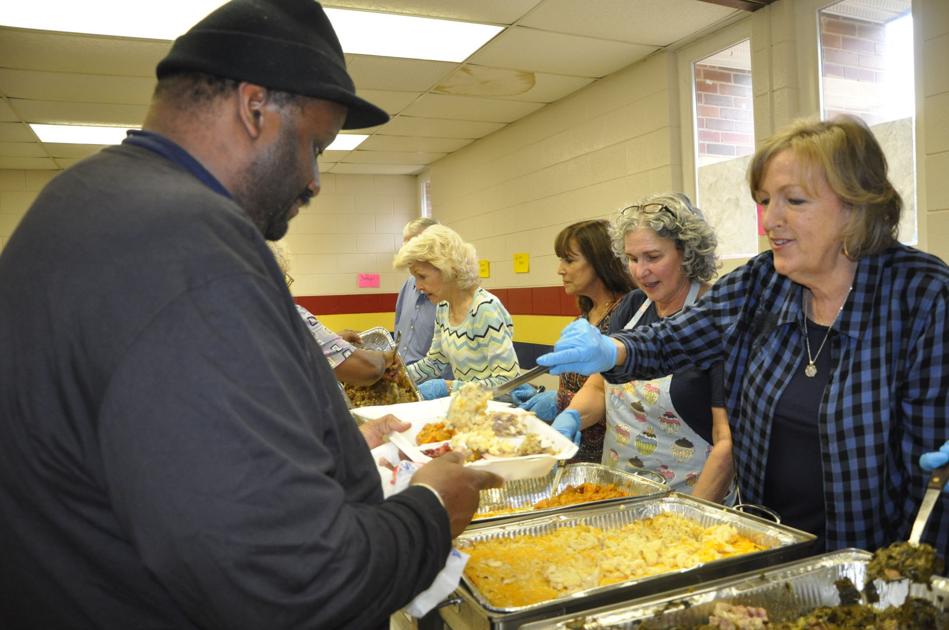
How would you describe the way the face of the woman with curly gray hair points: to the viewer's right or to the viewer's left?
to the viewer's left

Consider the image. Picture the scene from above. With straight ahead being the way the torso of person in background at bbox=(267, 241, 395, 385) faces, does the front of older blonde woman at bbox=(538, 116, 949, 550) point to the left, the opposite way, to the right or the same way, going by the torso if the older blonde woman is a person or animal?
the opposite way

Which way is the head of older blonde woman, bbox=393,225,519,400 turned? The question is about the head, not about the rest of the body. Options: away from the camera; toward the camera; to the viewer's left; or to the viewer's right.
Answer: to the viewer's left

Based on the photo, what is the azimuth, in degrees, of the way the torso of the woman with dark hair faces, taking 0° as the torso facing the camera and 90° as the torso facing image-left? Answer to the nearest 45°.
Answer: approximately 45°

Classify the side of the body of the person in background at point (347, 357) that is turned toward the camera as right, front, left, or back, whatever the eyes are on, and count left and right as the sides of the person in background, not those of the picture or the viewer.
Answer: right

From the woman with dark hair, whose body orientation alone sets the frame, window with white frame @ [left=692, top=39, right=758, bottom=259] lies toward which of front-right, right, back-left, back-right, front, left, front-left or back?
back

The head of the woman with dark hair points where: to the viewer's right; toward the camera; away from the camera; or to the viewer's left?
to the viewer's left

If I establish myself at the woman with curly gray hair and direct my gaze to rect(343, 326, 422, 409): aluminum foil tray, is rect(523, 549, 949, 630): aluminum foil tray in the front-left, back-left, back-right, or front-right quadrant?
back-left

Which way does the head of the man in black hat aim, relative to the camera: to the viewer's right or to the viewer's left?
to the viewer's right

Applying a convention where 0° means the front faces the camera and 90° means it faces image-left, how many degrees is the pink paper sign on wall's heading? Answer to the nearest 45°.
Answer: approximately 0°

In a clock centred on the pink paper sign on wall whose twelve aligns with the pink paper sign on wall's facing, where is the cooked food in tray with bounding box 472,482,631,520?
The cooked food in tray is roughly at 12 o'clock from the pink paper sign on wall.
